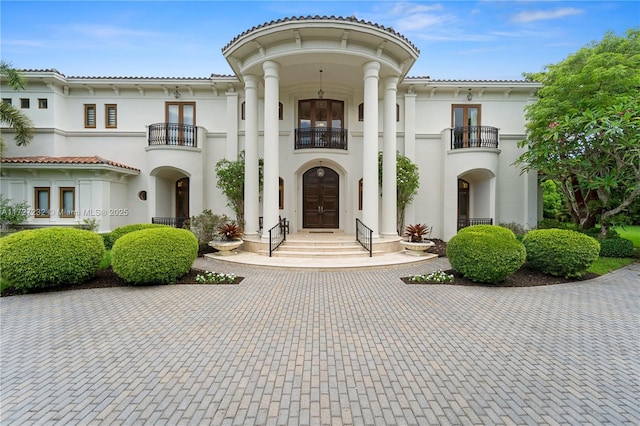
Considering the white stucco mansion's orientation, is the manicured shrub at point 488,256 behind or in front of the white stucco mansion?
in front

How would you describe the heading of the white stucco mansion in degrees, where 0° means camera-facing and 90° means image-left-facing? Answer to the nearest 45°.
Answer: approximately 0°

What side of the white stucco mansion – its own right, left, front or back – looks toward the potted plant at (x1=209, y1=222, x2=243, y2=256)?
front

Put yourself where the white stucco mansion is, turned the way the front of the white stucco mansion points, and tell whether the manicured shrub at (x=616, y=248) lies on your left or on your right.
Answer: on your left

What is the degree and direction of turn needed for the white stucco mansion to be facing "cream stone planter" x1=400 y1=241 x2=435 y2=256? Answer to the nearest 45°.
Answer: approximately 45° to its left

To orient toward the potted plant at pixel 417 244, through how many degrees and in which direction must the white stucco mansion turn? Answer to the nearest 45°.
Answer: approximately 45° to its left

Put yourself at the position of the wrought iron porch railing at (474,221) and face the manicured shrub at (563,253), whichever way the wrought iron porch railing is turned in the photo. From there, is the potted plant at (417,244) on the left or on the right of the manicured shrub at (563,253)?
right

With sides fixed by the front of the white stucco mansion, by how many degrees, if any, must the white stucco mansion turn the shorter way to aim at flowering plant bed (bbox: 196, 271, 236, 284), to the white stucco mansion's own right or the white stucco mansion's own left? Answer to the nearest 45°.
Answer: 0° — it already faces it

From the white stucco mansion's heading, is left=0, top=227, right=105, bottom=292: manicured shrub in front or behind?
in front

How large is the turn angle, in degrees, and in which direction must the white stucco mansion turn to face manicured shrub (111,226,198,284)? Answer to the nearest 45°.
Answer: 0° — it already faces it
